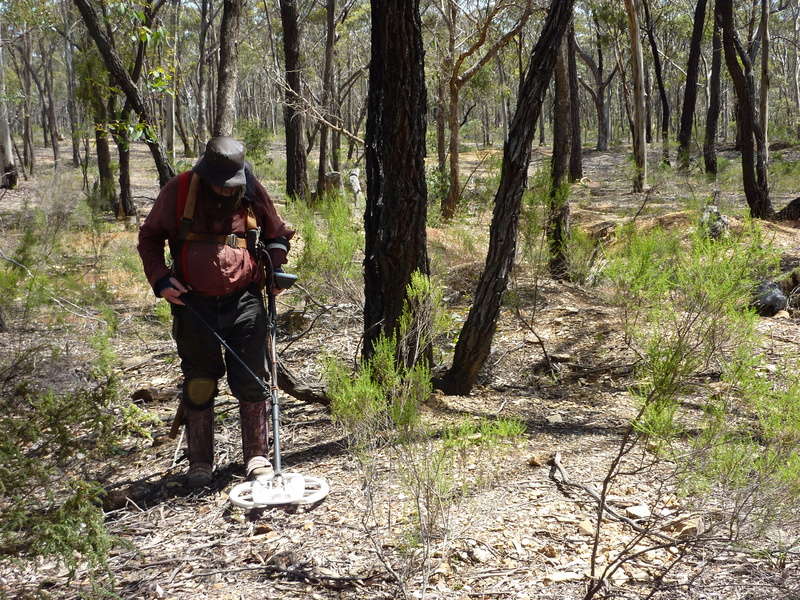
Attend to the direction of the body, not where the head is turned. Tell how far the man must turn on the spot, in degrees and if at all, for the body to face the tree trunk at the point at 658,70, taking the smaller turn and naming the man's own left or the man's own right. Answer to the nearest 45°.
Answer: approximately 135° to the man's own left

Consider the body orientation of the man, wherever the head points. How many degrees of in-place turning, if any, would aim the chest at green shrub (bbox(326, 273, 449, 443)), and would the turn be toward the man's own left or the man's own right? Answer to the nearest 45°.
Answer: approximately 45° to the man's own left

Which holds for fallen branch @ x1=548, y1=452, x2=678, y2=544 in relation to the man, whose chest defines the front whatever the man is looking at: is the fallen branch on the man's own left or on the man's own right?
on the man's own left

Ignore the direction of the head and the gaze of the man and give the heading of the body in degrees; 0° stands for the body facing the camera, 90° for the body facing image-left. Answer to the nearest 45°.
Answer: approximately 0°

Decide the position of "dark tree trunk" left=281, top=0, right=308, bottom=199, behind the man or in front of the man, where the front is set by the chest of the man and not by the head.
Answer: behind

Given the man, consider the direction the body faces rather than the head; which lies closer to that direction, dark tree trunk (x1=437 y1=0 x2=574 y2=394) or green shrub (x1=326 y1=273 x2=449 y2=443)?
the green shrub

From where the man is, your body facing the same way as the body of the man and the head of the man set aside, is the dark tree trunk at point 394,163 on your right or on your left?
on your left

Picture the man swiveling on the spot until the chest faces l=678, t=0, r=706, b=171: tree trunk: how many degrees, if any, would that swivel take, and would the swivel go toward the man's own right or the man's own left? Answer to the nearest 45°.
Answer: approximately 135° to the man's own left
